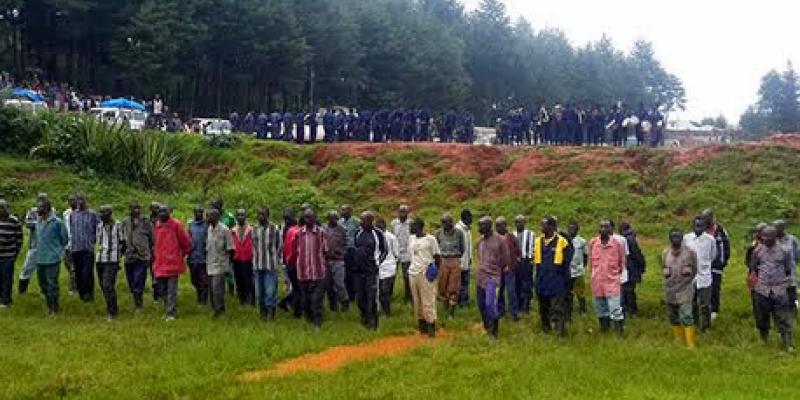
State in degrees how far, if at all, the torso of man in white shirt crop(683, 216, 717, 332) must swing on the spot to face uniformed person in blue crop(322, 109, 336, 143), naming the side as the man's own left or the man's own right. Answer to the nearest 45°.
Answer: approximately 135° to the man's own right

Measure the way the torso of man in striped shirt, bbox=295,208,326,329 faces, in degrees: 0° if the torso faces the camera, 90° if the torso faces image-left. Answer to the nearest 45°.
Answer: approximately 0°

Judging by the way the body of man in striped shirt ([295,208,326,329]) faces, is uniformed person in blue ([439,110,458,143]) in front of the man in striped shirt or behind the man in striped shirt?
behind

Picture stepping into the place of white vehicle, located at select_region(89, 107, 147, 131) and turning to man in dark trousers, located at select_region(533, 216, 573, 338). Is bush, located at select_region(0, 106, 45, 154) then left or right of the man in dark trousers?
right

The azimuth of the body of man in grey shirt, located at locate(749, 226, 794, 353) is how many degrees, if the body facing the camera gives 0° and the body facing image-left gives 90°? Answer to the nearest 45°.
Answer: approximately 0°

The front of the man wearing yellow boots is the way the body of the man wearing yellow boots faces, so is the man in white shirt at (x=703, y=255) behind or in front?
behind

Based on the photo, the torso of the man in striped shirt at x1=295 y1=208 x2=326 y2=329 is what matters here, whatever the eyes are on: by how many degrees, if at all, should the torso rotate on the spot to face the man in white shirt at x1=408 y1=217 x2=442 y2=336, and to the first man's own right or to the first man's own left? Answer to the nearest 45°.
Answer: approximately 90° to the first man's own left
